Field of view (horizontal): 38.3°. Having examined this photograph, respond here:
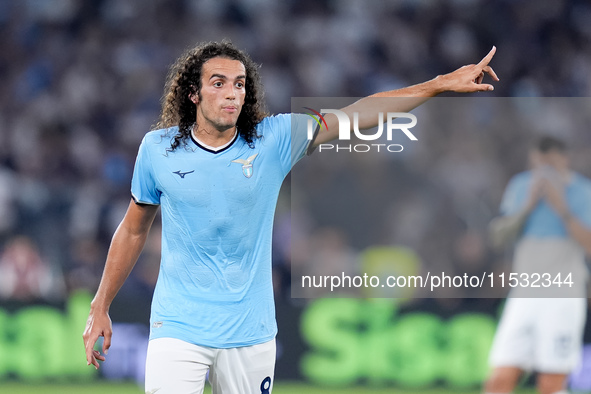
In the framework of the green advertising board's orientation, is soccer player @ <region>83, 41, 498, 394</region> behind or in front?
in front

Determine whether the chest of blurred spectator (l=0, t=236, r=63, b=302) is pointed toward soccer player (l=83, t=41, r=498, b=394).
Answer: yes

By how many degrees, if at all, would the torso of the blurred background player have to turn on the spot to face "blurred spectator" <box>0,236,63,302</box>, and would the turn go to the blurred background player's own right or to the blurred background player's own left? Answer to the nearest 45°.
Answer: approximately 90° to the blurred background player's own right

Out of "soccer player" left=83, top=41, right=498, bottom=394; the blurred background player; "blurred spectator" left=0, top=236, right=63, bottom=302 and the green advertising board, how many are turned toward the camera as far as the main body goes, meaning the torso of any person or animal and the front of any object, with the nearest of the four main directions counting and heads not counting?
4

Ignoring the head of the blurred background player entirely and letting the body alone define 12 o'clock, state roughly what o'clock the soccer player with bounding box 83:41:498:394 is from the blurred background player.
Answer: The soccer player is roughly at 1 o'clock from the blurred background player.

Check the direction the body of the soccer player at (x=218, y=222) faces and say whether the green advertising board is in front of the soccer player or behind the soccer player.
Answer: behind

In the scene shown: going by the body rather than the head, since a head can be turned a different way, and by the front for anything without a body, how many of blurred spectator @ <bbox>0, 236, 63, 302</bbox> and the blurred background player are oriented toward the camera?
2

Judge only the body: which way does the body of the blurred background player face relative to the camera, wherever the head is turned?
toward the camera

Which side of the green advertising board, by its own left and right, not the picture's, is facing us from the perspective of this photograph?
front

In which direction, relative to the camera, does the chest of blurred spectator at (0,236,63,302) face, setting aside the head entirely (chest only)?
toward the camera

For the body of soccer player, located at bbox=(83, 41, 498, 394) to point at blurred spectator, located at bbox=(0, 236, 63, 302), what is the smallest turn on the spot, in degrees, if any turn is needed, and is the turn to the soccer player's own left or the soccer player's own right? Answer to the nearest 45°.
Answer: approximately 135° to the soccer player's own right
